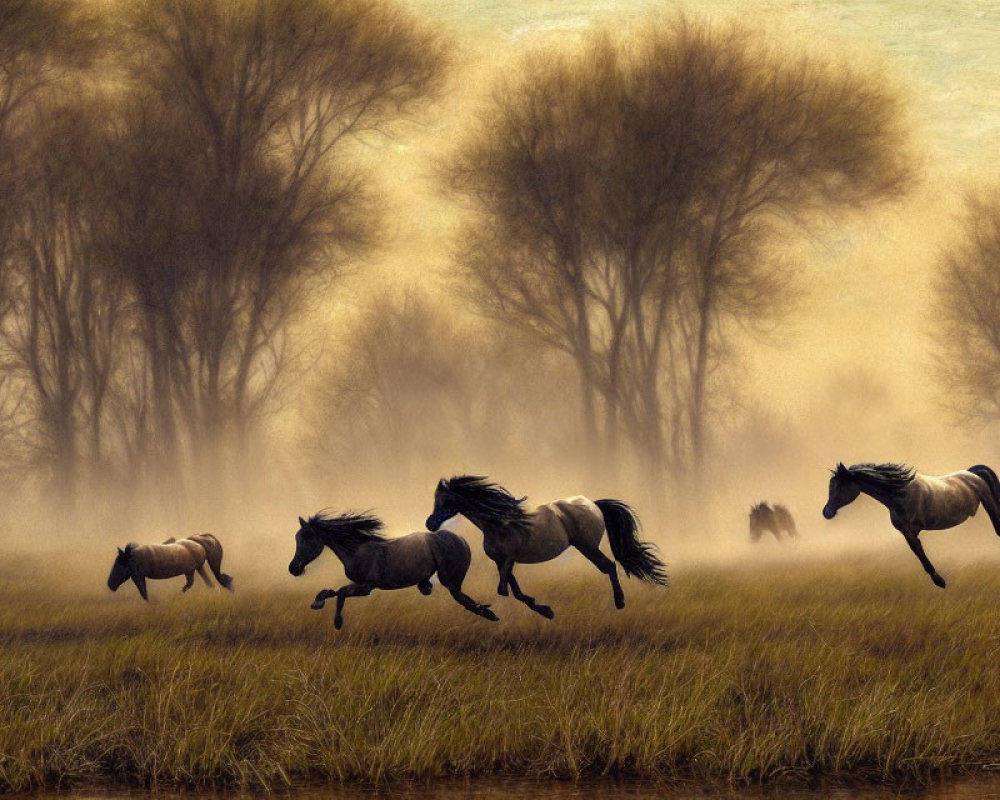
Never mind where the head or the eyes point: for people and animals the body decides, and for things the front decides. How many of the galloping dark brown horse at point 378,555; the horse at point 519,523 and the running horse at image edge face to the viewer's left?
3

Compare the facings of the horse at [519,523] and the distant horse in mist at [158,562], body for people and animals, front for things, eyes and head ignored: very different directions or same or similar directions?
same or similar directions

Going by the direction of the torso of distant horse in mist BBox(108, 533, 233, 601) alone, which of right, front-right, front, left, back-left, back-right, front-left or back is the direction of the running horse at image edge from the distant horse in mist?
back-left

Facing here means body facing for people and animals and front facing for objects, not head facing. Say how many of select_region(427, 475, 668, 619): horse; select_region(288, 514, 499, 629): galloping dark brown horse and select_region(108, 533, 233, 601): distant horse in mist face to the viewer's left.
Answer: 3

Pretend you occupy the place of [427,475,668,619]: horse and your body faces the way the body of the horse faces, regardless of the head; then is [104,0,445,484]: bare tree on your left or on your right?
on your right

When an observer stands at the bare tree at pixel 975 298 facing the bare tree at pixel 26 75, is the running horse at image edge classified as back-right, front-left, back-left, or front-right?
front-left

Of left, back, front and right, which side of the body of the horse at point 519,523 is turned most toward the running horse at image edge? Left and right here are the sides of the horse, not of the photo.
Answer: back

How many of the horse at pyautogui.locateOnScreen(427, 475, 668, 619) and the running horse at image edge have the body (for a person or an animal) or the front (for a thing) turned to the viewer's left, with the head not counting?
2

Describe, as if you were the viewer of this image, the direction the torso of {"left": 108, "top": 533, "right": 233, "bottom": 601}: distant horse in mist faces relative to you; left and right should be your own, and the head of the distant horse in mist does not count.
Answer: facing to the left of the viewer

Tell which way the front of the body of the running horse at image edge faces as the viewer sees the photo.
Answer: to the viewer's left

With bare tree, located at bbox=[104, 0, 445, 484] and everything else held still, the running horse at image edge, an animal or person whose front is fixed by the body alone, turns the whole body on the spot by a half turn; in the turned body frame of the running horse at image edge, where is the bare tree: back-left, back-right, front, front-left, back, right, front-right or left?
back-left

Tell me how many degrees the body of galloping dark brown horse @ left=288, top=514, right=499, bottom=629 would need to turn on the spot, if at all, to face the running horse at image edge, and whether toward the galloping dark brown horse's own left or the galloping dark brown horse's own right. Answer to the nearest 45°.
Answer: approximately 180°

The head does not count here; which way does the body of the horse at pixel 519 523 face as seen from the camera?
to the viewer's left

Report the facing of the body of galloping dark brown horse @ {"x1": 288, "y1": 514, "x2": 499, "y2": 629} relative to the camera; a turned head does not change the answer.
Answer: to the viewer's left
